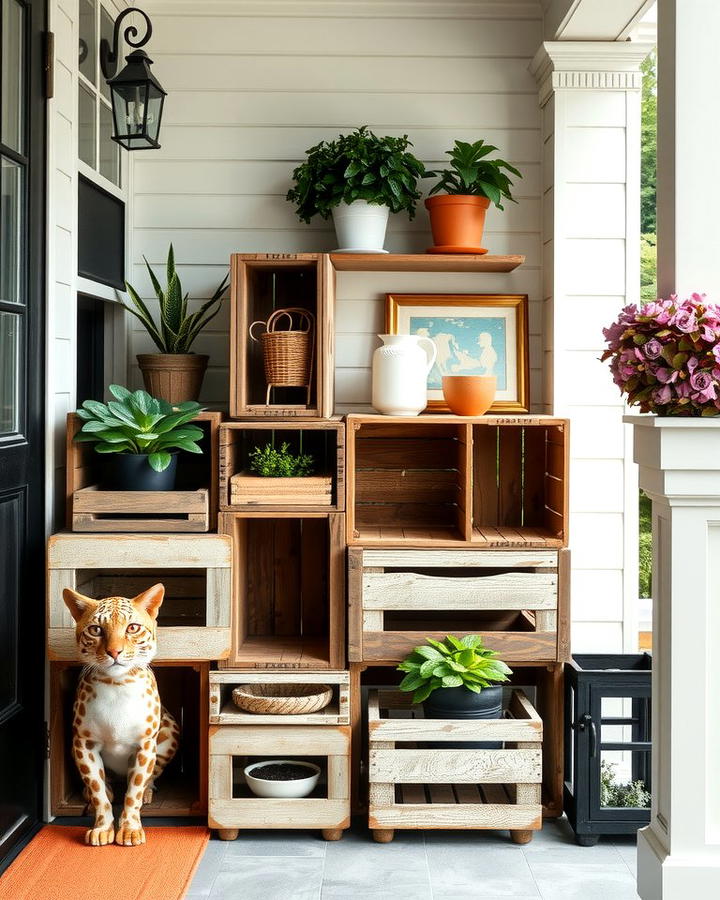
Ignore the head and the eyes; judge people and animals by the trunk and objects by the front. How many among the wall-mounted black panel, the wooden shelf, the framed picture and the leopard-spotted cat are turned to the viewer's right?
1

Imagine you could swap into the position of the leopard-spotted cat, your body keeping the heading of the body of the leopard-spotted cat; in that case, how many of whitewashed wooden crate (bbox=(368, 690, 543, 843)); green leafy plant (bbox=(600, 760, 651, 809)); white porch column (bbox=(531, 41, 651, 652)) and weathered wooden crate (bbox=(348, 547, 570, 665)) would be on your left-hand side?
4

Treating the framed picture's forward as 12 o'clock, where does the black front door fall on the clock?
The black front door is roughly at 2 o'clock from the framed picture.

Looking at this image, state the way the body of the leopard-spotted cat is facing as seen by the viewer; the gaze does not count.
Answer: toward the camera

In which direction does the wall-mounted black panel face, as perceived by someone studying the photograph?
facing to the right of the viewer

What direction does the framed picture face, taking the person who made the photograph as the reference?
facing the viewer

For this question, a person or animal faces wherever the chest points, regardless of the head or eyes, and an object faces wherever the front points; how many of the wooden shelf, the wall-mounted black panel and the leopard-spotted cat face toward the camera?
2

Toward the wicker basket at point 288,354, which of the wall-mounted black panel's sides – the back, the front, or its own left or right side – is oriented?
front
